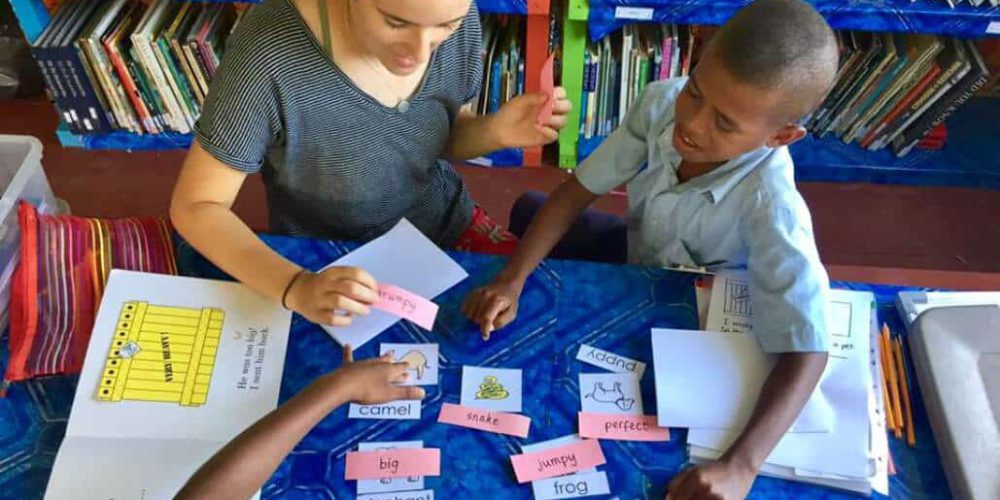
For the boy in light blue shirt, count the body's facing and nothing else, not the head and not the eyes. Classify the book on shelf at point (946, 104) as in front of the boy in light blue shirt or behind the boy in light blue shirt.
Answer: behind

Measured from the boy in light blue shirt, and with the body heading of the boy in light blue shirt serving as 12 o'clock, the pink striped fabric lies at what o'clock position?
The pink striped fabric is roughly at 1 o'clock from the boy in light blue shirt.

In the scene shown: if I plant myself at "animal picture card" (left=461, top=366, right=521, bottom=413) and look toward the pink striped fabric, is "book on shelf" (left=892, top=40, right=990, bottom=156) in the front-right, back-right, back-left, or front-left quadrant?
back-right

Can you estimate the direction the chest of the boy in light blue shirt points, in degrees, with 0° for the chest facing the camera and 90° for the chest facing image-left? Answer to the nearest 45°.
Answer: approximately 45°

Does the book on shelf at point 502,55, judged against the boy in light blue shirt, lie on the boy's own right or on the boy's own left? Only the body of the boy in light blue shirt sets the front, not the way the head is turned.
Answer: on the boy's own right
